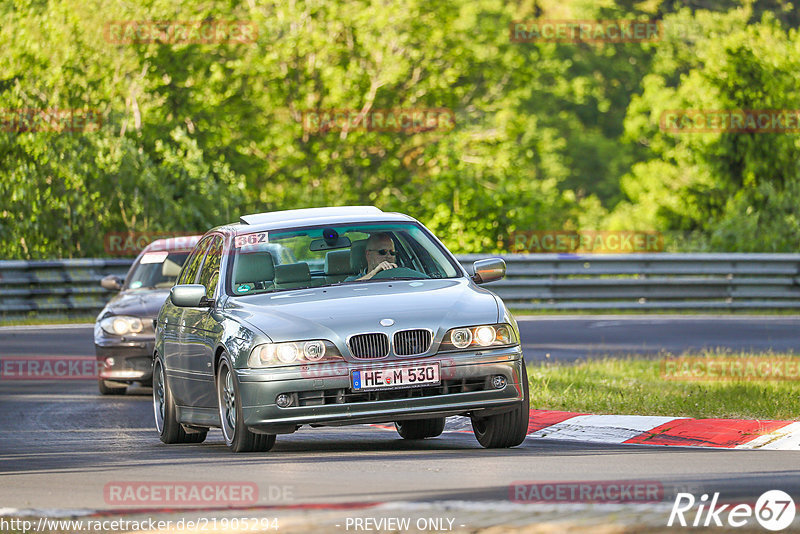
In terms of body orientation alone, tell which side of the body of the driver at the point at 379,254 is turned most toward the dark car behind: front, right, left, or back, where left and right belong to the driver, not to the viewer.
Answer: back

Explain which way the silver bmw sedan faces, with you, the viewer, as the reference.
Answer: facing the viewer and to the right of the viewer

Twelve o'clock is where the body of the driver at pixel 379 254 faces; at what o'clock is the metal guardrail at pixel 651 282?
The metal guardrail is roughly at 8 o'clock from the driver.

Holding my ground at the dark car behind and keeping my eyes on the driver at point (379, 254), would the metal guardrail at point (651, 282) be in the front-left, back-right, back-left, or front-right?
back-left

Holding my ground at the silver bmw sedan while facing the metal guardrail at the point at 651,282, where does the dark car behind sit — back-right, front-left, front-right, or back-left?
front-left

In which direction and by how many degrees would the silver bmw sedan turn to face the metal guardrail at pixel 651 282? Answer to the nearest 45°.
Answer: approximately 135° to its left
